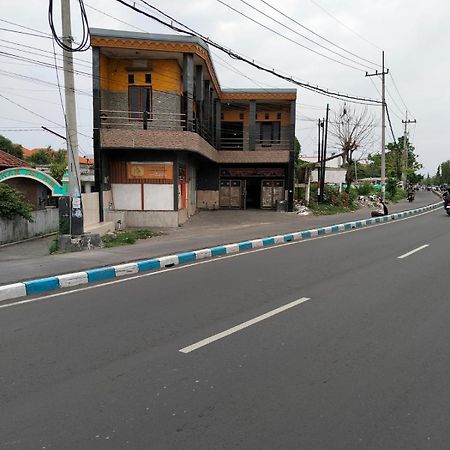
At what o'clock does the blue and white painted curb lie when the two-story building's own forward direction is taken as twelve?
The blue and white painted curb is roughly at 12 o'clock from the two-story building.

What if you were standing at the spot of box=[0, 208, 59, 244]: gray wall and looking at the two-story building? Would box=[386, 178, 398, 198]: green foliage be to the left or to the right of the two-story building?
right

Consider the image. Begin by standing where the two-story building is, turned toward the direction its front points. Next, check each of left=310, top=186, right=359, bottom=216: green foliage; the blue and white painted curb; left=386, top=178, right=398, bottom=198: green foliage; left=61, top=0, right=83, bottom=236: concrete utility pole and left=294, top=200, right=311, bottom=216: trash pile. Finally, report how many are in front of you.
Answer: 2

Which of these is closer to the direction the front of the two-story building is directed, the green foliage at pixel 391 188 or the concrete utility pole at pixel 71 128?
the concrete utility pole

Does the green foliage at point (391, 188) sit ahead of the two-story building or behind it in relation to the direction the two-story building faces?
behind

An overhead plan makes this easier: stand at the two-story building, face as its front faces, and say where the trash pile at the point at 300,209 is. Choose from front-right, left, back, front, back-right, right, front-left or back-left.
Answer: back-left

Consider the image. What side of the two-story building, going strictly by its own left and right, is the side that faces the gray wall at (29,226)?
right

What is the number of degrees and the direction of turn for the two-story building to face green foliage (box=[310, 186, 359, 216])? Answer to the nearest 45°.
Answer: approximately 135° to its left

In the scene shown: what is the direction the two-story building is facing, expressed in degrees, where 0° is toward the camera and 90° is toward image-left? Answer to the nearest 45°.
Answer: approximately 0°

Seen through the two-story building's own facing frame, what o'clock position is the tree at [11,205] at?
The tree is roughly at 2 o'clock from the two-story building.

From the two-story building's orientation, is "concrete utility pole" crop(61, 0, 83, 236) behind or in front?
in front

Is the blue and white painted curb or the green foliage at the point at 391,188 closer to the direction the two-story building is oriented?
the blue and white painted curb
